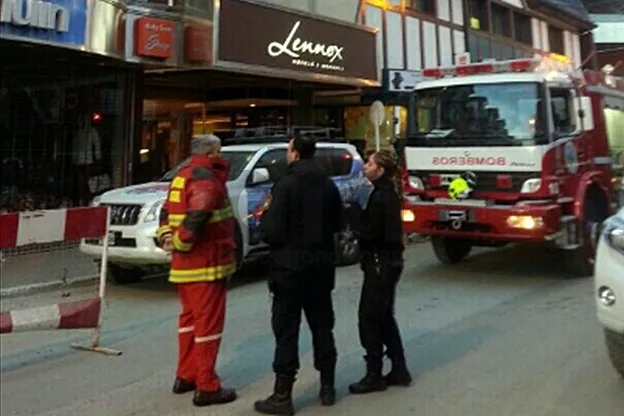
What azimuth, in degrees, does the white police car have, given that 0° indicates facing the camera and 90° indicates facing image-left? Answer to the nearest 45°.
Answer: approximately 45°

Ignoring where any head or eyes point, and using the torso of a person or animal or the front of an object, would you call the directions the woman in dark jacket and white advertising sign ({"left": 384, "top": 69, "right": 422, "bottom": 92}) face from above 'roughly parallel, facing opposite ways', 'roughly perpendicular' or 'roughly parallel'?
roughly perpendicular

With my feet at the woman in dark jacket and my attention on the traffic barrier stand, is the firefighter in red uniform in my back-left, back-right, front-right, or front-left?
front-left

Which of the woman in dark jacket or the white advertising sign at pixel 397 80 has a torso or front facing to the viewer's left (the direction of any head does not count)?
the woman in dark jacket

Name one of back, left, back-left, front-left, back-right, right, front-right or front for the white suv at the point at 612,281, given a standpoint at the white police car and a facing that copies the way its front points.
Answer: left

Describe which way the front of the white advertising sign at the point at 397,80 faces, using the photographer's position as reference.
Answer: facing the viewer

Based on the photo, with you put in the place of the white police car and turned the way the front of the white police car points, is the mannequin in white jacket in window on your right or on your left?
on your right

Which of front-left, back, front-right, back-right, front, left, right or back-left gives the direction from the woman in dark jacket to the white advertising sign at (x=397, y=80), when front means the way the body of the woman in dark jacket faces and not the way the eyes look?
right

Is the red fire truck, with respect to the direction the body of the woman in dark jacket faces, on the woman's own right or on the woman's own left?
on the woman's own right

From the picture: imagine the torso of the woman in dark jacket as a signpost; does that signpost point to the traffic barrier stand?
yes

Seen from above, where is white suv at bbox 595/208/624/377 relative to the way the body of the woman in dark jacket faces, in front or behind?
behind

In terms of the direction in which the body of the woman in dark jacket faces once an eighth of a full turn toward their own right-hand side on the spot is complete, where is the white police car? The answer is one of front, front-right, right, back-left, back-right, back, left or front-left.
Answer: front

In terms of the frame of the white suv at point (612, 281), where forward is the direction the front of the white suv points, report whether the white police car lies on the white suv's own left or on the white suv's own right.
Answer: on the white suv's own right

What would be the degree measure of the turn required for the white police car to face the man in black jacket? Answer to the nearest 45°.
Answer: approximately 45° to its left

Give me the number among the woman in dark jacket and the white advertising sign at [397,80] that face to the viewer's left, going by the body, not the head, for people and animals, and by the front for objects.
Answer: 1

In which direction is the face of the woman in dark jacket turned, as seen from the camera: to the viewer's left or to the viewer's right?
to the viewer's left

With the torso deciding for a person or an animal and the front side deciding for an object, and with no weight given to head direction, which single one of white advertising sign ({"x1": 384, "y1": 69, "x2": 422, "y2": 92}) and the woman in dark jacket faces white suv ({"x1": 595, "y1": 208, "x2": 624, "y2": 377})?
the white advertising sign
